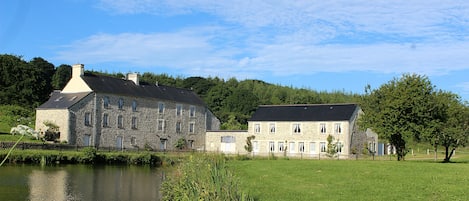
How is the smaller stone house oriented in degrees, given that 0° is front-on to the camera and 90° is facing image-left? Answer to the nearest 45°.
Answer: approximately 0°

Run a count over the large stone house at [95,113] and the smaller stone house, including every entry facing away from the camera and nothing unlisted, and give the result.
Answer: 0

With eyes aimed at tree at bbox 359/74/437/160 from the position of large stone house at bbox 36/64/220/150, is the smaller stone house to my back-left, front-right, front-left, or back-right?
front-left

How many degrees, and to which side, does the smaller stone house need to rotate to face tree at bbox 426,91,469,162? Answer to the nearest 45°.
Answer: approximately 45° to its left

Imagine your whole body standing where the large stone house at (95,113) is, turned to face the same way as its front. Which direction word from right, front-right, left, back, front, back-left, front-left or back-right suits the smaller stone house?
front-left

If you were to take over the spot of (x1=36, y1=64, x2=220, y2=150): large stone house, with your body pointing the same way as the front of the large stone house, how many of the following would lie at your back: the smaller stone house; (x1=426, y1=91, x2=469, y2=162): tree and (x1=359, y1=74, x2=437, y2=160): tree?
0

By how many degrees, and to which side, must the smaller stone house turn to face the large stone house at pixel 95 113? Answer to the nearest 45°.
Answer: approximately 90° to its right

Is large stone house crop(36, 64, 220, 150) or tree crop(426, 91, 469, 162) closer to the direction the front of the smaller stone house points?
the tree

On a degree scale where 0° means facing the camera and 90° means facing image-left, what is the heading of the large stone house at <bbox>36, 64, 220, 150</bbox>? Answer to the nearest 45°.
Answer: approximately 315°

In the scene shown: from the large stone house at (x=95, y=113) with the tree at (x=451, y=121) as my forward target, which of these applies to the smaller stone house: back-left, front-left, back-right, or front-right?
front-left
